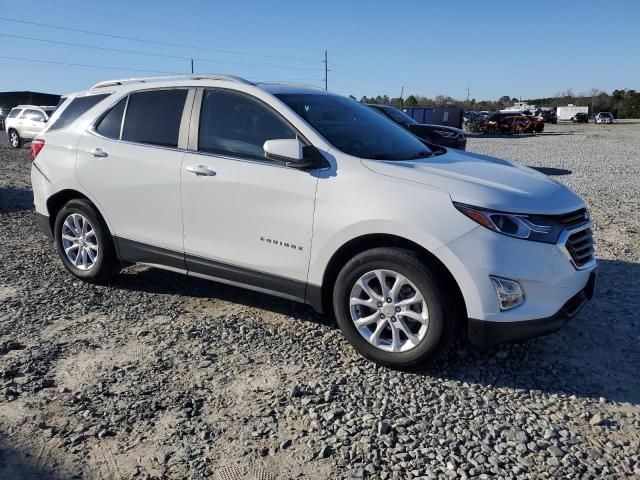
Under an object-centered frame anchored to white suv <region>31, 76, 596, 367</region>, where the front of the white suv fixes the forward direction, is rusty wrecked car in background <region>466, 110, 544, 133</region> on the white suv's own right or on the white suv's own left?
on the white suv's own left

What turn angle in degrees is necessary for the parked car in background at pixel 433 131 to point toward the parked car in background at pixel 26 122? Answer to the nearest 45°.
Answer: approximately 135° to its right

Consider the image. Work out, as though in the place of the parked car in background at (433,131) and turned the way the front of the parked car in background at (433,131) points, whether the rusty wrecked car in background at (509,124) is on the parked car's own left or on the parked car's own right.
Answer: on the parked car's own left

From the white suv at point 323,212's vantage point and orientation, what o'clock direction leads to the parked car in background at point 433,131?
The parked car in background is roughly at 8 o'clock from the white suv.

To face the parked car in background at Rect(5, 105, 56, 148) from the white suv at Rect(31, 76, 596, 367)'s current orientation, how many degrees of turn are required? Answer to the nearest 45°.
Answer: approximately 180°

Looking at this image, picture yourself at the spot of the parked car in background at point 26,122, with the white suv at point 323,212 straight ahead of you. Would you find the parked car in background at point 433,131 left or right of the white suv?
left

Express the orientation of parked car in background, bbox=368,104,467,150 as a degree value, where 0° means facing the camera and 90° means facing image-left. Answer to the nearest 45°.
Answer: approximately 315°
